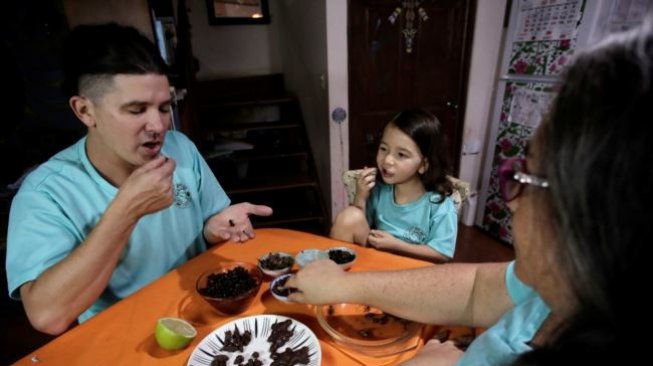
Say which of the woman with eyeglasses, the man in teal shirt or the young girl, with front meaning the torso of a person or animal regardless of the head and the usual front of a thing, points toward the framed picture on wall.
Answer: the woman with eyeglasses

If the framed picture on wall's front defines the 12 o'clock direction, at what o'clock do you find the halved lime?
The halved lime is roughly at 12 o'clock from the framed picture on wall.

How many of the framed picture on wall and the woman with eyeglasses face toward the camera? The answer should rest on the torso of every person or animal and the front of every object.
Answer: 1

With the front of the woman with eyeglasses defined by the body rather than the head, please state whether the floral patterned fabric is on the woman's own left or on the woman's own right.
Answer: on the woman's own right

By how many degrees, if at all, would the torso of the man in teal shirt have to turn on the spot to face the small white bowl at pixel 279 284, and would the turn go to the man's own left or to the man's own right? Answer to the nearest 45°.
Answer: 0° — they already face it

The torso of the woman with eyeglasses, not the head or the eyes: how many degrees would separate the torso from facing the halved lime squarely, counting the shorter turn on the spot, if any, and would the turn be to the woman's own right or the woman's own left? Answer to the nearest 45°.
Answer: approximately 45° to the woman's own left

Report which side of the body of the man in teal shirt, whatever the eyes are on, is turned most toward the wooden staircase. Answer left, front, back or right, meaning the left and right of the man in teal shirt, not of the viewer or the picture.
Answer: left

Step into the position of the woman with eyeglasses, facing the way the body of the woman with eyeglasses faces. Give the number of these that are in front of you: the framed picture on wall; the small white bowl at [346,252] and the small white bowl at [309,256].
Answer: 3

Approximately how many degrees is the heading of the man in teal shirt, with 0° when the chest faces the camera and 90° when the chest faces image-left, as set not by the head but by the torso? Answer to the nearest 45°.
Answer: approximately 315°
